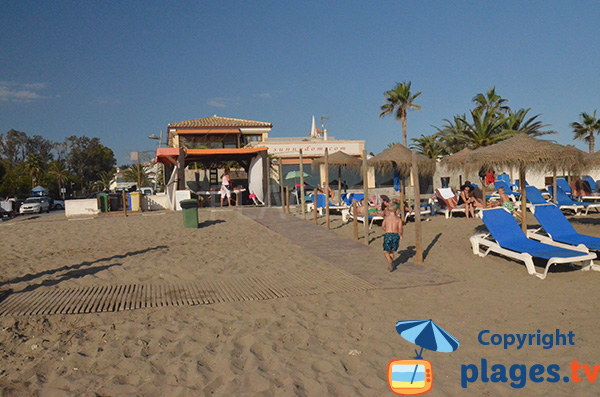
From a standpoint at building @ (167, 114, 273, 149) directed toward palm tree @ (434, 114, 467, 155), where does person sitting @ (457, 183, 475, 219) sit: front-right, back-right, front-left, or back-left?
front-right

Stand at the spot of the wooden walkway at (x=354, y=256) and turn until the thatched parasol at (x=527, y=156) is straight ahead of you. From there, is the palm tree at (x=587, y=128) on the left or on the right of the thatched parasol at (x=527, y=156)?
left

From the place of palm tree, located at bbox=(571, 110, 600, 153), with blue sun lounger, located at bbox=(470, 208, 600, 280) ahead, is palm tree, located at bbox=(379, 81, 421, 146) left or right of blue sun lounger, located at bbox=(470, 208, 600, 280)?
right

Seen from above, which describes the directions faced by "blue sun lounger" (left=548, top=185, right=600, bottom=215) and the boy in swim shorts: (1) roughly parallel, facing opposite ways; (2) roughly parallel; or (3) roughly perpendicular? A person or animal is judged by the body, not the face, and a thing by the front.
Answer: roughly perpendicular

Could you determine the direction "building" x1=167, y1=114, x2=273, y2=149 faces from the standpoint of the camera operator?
facing the viewer

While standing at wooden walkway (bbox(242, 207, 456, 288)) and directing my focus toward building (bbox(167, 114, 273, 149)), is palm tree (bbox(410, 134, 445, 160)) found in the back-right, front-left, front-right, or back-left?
front-right

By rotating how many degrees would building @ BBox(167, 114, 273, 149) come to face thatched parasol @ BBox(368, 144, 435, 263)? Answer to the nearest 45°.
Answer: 0° — it already faces it

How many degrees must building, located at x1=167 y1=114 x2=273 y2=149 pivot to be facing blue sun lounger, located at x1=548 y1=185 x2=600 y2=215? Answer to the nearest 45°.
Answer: approximately 45° to its left
